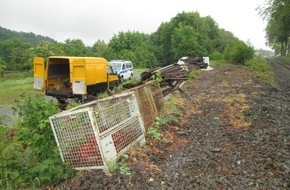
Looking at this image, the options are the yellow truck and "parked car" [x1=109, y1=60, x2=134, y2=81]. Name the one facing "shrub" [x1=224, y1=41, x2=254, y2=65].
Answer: the yellow truck

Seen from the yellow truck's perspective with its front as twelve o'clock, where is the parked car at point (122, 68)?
The parked car is roughly at 11 o'clock from the yellow truck.

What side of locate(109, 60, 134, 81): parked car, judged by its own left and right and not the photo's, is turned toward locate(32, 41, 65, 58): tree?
right

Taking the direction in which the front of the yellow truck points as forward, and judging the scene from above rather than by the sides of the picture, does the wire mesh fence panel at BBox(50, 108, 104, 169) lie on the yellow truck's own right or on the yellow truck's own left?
on the yellow truck's own right

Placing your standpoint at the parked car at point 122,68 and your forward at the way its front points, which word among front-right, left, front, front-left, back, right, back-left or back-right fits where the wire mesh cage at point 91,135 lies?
front-left

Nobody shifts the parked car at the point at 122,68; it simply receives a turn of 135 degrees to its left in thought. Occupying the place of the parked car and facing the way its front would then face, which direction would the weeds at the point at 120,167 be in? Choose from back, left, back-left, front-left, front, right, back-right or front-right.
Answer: right

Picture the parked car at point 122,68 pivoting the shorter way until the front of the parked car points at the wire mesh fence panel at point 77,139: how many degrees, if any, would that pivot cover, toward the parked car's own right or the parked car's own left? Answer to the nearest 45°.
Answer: approximately 45° to the parked car's own left

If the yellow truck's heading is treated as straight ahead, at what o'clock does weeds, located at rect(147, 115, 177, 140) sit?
The weeds is roughly at 4 o'clock from the yellow truck.

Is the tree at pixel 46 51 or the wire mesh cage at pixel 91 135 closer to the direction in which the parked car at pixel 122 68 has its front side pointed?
the wire mesh cage

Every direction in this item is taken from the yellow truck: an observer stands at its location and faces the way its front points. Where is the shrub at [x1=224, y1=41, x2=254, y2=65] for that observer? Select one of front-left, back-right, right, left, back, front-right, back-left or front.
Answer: front

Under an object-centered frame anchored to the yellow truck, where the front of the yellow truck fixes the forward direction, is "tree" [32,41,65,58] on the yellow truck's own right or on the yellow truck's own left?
on the yellow truck's own left

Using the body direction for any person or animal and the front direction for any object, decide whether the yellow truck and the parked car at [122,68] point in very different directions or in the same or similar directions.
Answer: very different directions

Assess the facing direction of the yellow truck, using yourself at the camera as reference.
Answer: facing away from the viewer and to the right of the viewer

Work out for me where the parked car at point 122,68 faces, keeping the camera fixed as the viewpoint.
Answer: facing the viewer and to the left of the viewer
